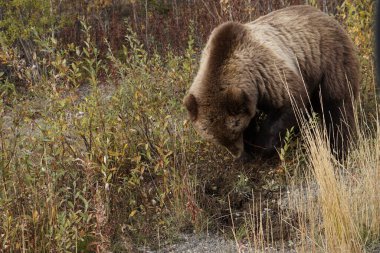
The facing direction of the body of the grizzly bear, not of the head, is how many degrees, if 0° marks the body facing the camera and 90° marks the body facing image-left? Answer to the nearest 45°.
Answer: approximately 45°
